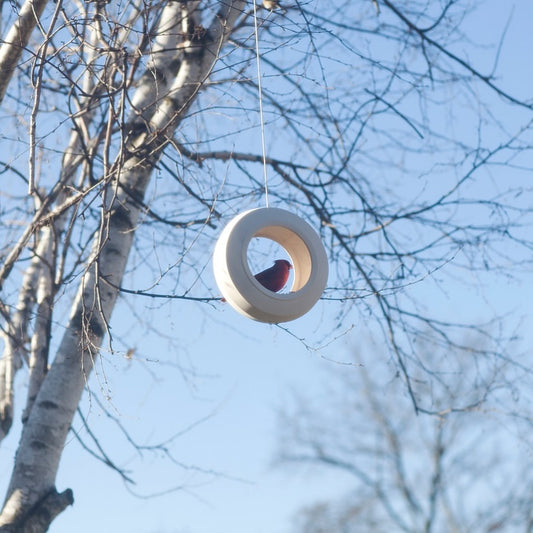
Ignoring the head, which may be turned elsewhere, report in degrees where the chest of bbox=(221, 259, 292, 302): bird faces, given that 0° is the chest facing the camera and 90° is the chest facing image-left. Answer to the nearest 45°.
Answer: approximately 270°
